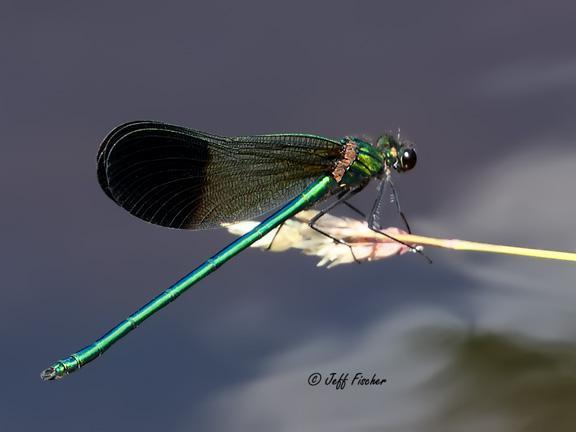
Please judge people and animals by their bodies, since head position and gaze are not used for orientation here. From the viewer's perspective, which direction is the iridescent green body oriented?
to the viewer's right
